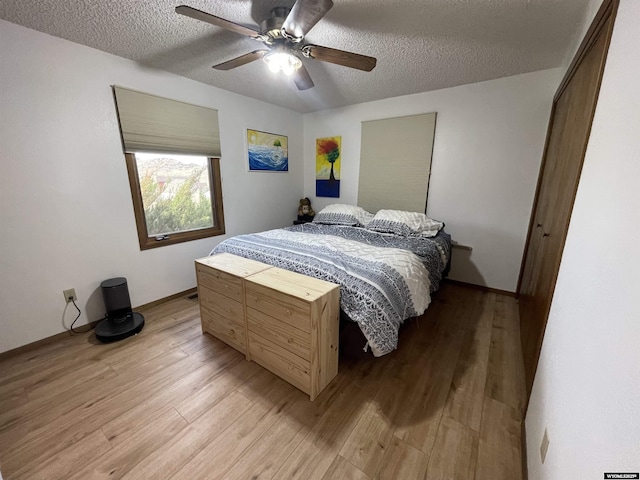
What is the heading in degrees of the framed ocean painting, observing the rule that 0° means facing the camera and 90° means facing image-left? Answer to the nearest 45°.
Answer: approximately 315°

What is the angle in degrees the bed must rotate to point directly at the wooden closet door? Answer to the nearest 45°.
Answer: approximately 90° to its left

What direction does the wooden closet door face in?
to the viewer's left

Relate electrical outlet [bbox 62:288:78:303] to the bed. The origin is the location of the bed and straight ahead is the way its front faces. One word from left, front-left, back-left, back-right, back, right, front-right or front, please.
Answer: front-right

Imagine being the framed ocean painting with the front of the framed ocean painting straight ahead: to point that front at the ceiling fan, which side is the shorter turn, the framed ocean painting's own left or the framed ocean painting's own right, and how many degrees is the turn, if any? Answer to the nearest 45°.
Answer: approximately 45° to the framed ocean painting's own right

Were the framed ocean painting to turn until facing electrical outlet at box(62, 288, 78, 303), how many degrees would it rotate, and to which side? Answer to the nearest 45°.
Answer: approximately 90° to its right

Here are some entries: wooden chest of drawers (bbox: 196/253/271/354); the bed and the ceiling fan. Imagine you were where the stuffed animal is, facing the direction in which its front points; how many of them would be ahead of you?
3

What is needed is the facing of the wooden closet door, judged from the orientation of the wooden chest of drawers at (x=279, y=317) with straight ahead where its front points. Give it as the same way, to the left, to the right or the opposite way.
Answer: to the right

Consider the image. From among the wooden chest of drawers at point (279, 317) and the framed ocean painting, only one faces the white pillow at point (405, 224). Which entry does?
the framed ocean painting

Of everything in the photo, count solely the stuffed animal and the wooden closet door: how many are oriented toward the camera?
1

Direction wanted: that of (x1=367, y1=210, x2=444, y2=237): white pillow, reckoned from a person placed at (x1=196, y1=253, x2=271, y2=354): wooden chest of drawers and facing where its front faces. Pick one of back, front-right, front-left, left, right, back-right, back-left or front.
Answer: back-left

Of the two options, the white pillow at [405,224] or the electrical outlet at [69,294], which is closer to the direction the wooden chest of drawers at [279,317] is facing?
the electrical outlet

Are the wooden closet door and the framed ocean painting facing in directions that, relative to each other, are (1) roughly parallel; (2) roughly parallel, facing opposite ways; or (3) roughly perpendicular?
roughly parallel, facing opposite ways

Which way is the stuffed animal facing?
toward the camera

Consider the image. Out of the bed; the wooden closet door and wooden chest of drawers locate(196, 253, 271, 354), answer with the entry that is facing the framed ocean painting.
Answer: the wooden closet door

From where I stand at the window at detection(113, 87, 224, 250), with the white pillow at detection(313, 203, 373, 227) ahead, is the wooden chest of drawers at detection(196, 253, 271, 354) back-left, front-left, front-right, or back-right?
front-right

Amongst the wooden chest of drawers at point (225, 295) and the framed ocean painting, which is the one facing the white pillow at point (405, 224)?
the framed ocean painting

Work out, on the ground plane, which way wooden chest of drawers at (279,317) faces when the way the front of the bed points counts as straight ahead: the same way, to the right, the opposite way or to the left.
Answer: the same way

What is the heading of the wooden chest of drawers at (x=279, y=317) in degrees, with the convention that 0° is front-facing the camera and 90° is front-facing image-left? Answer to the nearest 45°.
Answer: approximately 45°
